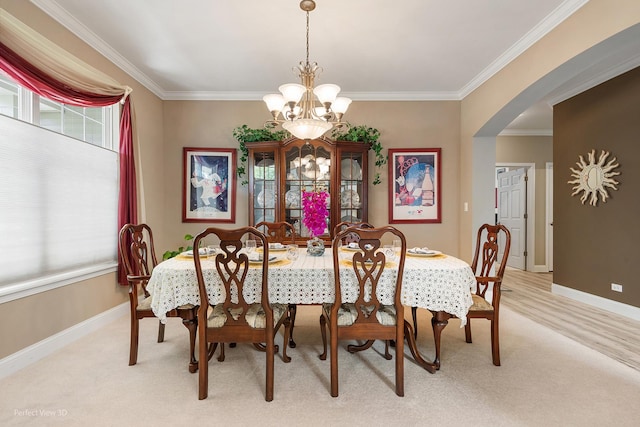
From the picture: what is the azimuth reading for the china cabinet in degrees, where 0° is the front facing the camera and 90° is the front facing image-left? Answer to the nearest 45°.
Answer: approximately 0°

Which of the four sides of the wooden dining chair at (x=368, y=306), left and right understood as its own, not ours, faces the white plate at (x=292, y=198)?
front

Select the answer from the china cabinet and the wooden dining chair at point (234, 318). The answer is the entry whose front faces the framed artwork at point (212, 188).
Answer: the wooden dining chair

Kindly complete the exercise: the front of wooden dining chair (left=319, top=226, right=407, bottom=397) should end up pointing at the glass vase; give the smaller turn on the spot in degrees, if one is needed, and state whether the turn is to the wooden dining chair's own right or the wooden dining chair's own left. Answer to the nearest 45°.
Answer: approximately 45° to the wooden dining chair's own left

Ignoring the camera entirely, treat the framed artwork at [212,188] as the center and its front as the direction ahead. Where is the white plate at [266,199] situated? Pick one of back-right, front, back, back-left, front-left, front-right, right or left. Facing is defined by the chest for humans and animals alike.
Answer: front-left

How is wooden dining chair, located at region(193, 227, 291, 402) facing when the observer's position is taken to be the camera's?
facing away from the viewer

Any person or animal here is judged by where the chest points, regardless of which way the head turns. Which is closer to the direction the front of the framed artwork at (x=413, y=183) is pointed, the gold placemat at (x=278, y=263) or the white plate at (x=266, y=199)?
the gold placemat

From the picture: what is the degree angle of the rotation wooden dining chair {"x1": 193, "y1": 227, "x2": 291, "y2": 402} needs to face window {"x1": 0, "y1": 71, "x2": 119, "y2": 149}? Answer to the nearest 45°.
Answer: approximately 45° to its left

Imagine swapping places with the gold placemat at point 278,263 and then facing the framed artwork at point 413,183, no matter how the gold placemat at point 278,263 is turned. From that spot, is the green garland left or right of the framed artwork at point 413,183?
left

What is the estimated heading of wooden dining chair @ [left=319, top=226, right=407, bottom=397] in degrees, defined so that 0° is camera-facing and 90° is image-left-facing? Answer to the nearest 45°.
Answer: approximately 180°
